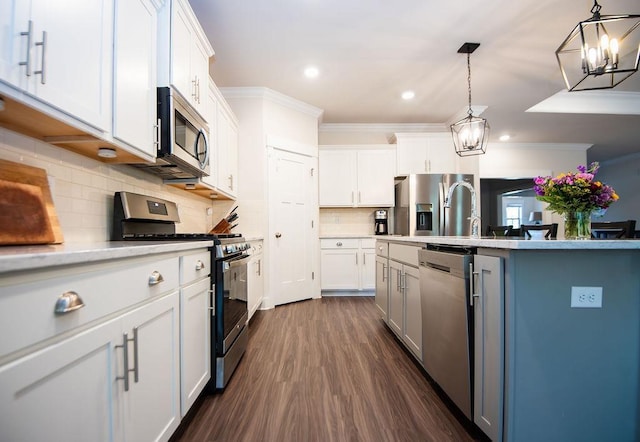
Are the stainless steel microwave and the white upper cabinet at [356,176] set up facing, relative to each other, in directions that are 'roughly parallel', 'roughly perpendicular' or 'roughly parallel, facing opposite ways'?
roughly perpendicular

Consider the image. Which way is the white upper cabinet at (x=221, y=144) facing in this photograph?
to the viewer's right

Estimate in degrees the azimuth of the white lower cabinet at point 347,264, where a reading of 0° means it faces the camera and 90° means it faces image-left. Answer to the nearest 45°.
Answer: approximately 0°

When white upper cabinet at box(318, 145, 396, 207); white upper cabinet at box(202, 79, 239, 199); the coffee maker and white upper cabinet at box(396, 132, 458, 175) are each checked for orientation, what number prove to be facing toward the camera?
3

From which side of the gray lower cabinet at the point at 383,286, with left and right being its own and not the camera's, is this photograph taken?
left

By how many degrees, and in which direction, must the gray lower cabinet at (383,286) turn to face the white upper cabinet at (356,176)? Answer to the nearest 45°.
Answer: approximately 90° to its right

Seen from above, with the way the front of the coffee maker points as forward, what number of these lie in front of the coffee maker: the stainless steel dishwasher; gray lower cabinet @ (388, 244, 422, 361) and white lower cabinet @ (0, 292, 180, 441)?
3

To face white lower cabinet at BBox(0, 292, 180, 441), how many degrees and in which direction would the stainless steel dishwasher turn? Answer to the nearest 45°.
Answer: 0° — it already faces it

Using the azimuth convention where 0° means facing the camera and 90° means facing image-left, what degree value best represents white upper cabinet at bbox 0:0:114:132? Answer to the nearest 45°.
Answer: approximately 315°
